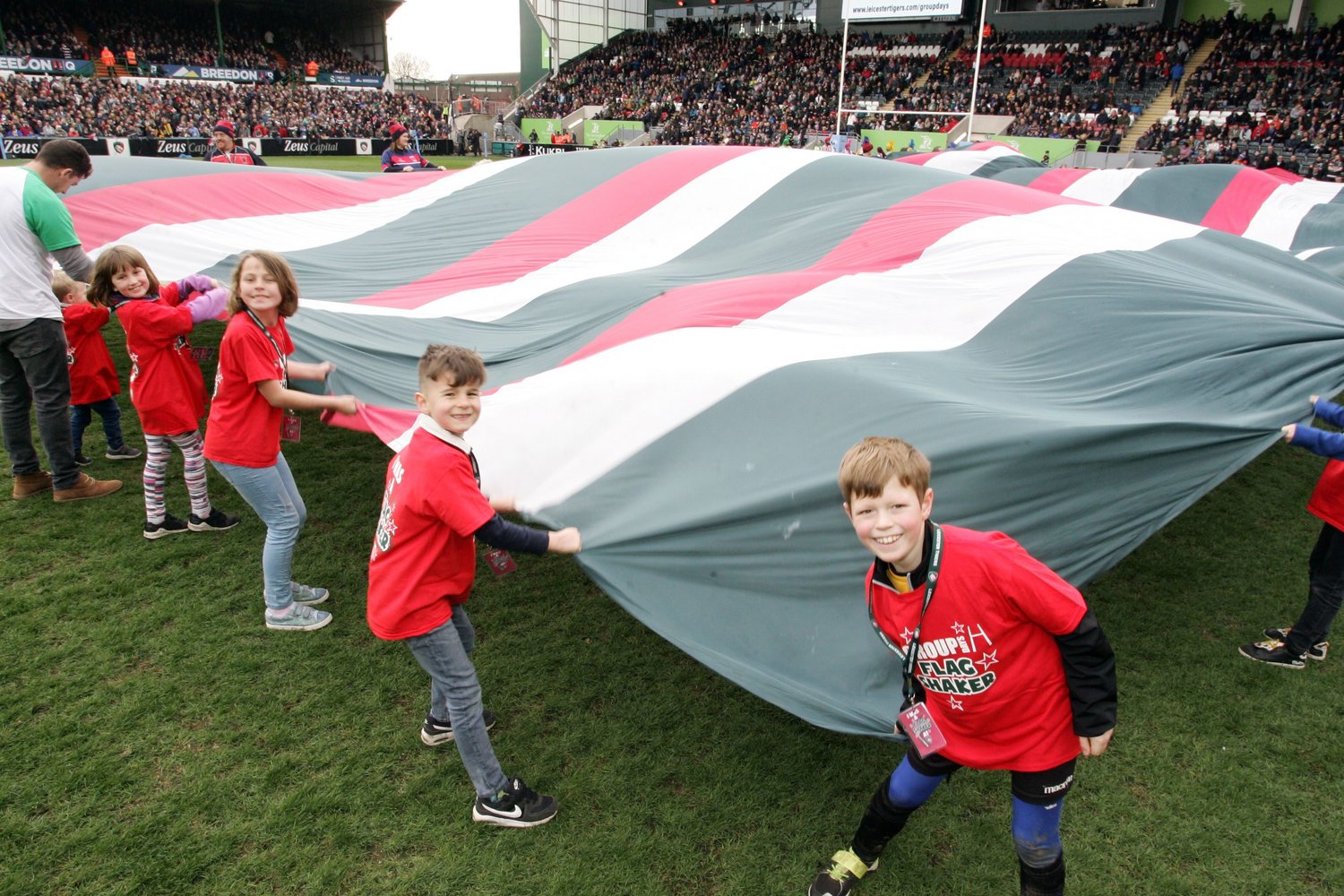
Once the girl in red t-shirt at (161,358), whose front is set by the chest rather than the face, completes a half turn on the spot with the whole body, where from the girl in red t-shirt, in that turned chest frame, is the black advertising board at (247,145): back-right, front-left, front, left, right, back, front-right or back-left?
right

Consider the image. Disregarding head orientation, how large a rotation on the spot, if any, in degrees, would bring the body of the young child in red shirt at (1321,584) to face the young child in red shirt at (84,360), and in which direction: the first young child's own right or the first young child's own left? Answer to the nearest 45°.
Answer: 0° — they already face them

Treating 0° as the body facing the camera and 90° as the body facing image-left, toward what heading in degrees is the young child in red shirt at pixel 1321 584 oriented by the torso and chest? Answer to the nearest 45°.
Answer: approximately 90°

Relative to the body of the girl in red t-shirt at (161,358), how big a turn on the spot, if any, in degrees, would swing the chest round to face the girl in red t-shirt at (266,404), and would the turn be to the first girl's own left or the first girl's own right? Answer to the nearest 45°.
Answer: approximately 90° to the first girl's own right

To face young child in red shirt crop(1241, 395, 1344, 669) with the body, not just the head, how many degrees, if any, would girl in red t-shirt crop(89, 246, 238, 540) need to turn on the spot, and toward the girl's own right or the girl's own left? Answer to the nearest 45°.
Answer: approximately 45° to the girl's own right

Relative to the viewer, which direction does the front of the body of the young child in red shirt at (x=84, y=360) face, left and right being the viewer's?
facing to the right of the viewer

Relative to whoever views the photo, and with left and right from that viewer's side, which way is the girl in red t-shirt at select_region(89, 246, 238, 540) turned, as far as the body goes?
facing to the right of the viewer

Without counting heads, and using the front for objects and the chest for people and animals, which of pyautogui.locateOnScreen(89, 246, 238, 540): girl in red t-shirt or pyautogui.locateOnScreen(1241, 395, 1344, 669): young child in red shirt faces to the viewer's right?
the girl in red t-shirt

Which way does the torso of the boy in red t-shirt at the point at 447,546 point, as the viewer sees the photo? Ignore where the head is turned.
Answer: to the viewer's right
